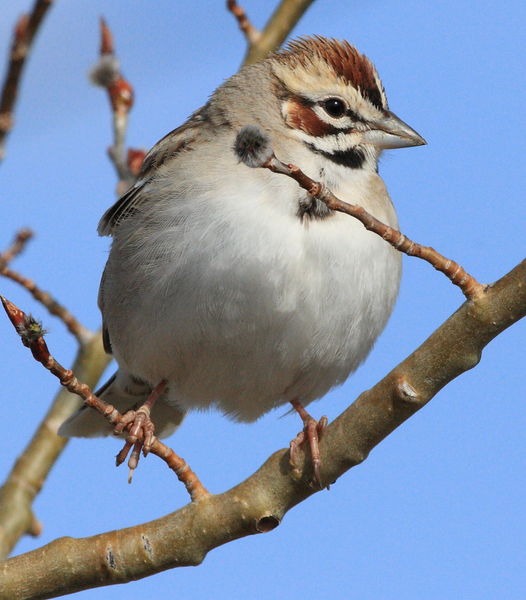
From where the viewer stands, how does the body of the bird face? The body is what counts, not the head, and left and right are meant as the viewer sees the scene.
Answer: facing the viewer and to the right of the viewer

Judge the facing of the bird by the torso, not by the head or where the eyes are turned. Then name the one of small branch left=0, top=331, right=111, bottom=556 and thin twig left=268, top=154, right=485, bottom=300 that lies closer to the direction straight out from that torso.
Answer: the thin twig
